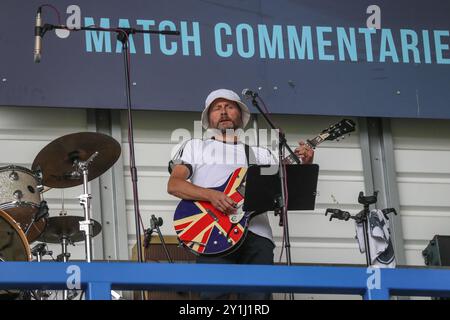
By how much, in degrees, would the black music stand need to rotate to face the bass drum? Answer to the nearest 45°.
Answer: approximately 90° to its left

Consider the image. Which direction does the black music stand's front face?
away from the camera

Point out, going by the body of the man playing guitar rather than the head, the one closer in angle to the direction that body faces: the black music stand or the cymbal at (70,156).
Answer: the black music stand

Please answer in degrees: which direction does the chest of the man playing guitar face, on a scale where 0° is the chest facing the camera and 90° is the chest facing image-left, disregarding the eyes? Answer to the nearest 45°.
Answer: approximately 0°

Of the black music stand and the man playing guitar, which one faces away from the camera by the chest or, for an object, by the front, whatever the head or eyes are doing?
the black music stand

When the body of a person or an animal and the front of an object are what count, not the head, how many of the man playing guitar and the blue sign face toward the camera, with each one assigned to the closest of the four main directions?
2

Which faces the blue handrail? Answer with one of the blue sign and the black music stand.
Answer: the blue sign

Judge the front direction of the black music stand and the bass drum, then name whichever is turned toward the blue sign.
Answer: the black music stand

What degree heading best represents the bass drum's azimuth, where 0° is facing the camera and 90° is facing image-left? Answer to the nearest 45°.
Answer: approximately 0°
